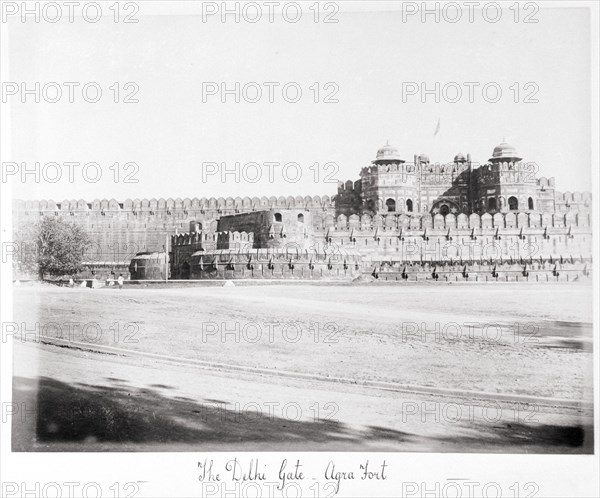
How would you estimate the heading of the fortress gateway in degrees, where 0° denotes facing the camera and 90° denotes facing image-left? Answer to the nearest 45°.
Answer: approximately 0°

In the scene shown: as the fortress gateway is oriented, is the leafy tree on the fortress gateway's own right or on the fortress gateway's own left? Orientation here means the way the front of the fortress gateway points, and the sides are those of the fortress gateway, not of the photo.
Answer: on the fortress gateway's own right
